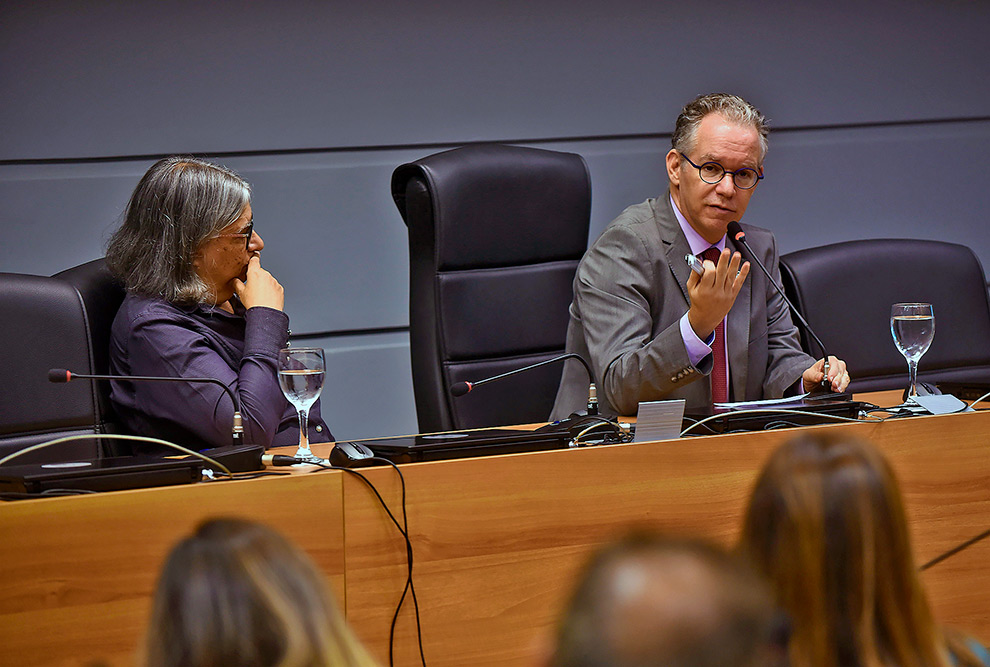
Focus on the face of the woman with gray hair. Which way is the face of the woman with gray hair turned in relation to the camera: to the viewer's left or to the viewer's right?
to the viewer's right

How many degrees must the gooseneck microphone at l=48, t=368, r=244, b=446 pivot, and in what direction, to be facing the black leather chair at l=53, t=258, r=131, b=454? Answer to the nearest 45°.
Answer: approximately 90° to its right

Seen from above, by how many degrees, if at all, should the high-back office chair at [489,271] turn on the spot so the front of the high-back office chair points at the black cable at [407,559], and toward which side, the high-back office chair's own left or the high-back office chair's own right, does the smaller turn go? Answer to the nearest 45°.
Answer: approximately 45° to the high-back office chair's own right

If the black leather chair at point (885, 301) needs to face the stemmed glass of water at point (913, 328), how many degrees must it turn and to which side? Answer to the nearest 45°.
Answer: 0° — it already faces it

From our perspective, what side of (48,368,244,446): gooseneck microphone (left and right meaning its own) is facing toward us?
left

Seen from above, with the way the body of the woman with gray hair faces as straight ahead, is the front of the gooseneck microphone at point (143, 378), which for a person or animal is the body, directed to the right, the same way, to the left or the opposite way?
the opposite way

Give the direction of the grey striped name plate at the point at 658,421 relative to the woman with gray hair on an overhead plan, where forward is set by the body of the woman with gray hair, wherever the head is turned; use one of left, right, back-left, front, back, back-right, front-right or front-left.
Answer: front-right

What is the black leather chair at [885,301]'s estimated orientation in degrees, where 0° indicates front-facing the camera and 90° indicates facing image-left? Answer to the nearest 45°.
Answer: approximately 0°

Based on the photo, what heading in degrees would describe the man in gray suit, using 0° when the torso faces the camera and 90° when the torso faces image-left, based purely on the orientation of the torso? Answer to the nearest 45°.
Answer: approximately 315°
